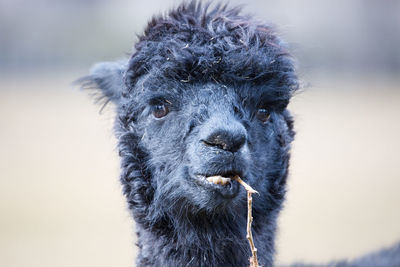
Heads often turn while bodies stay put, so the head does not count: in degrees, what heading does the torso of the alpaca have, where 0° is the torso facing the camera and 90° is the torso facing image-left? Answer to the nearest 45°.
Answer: approximately 0°
